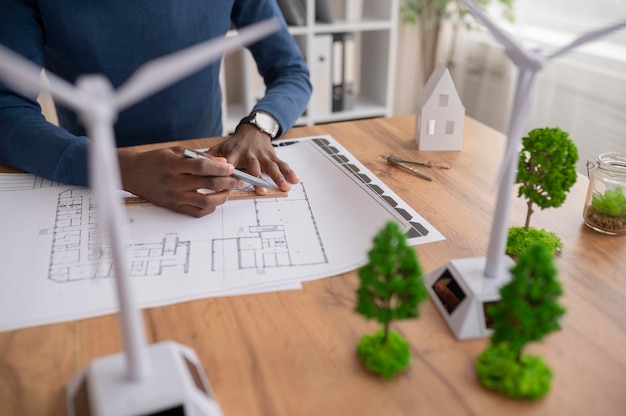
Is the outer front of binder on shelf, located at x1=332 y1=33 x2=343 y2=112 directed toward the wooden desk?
yes
